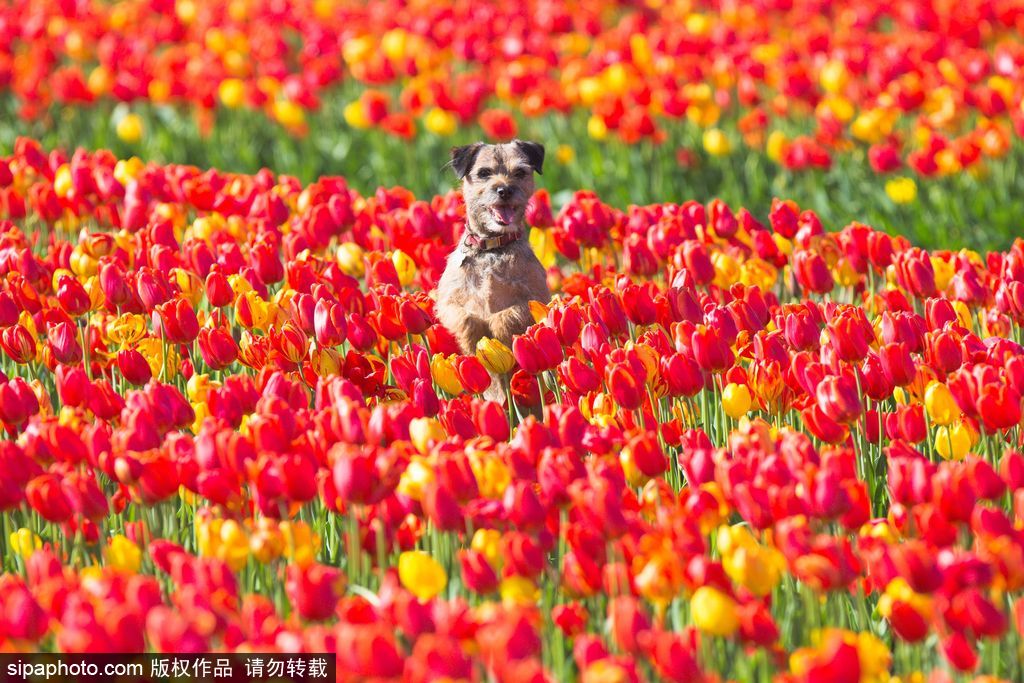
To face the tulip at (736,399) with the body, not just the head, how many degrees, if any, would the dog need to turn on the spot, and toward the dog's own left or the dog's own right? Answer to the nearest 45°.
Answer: approximately 45° to the dog's own left

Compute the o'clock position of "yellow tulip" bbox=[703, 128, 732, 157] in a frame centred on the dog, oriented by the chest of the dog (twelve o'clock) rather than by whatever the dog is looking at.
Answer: The yellow tulip is roughly at 7 o'clock from the dog.

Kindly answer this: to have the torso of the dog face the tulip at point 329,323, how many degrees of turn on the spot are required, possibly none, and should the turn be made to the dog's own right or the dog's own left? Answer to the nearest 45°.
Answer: approximately 45° to the dog's own right

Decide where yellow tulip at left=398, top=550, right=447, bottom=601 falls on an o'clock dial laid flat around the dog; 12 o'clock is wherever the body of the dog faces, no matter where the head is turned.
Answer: The yellow tulip is roughly at 12 o'clock from the dog.

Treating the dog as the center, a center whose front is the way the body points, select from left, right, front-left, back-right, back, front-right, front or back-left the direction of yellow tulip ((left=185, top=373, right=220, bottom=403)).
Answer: front-right

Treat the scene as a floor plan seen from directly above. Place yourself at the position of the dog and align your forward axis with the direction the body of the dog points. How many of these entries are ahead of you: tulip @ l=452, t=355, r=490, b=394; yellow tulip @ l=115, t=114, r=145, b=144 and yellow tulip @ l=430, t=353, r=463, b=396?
2

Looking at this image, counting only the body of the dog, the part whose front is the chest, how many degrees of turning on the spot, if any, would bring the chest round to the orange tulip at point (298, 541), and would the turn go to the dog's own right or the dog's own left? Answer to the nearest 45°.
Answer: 0° — it already faces it

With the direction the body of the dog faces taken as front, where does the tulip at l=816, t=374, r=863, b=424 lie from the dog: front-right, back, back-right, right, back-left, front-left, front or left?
front-left

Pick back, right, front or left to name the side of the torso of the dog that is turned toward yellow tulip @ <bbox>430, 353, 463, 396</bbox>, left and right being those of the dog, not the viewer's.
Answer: front

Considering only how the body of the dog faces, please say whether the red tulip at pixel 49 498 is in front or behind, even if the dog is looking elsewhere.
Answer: in front

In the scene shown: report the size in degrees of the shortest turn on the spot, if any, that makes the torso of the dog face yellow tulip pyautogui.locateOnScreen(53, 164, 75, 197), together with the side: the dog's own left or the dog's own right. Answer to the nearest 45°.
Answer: approximately 135° to the dog's own right

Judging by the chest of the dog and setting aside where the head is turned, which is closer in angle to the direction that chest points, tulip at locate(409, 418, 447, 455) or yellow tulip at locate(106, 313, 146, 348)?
the tulip

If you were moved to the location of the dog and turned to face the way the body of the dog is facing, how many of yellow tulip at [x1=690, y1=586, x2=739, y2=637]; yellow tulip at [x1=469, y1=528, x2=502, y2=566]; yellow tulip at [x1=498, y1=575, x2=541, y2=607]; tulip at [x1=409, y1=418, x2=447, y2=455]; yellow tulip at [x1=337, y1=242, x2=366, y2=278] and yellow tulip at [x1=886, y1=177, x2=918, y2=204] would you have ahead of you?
4

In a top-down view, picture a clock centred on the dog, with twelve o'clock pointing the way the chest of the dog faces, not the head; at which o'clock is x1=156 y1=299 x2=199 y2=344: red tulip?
The red tulip is roughly at 2 o'clock from the dog.

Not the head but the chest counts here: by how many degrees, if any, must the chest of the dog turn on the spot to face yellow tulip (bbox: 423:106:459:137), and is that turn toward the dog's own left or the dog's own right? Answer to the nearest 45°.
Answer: approximately 180°

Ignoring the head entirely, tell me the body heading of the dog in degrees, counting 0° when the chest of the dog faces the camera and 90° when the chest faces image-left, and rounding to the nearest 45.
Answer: approximately 0°
